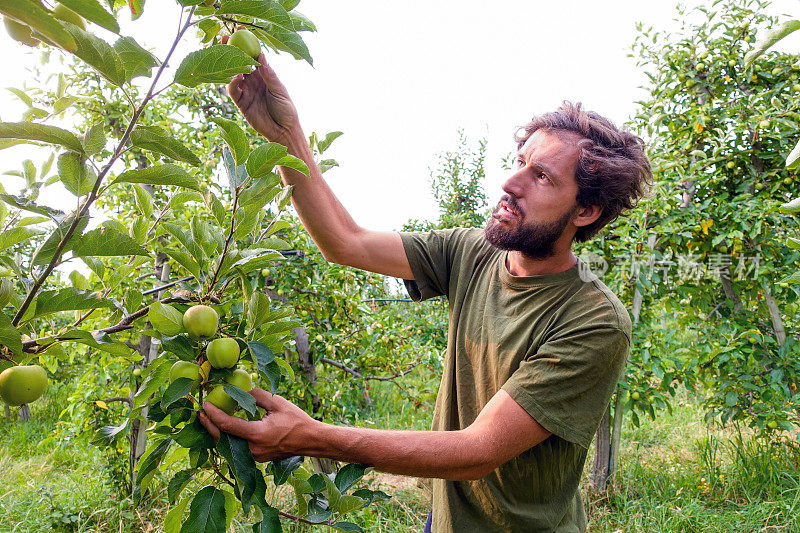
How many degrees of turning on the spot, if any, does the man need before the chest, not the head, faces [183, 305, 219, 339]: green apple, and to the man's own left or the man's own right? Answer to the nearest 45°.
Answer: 0° — they already face it

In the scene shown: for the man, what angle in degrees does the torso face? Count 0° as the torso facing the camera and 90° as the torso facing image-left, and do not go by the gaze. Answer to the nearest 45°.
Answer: approximately 45°

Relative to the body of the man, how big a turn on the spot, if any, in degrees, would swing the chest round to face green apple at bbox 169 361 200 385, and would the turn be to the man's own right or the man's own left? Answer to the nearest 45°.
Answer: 0° — they already face it

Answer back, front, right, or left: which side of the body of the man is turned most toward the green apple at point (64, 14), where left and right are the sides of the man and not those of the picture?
front

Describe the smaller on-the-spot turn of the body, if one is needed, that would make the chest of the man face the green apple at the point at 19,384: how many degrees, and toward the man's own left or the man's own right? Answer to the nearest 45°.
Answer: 0° — they already face it

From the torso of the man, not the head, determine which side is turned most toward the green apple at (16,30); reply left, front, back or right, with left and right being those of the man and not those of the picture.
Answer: front

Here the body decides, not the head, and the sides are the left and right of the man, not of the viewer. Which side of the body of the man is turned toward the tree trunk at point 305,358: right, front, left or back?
right

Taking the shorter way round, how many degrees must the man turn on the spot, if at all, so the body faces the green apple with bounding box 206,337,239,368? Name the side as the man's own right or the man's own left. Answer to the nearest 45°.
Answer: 0° — they already face it

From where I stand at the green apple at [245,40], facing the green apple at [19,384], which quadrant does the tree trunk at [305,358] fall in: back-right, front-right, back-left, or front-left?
back-right

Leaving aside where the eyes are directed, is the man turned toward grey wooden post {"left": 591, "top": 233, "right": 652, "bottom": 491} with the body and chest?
no

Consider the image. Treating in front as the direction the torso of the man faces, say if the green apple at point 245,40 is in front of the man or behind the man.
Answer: in front
